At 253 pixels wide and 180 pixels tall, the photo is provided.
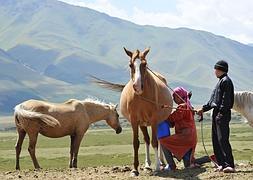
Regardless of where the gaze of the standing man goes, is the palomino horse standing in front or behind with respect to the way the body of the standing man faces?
in front

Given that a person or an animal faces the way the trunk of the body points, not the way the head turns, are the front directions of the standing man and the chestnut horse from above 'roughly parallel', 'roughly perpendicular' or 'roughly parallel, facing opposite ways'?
roughly perpendicular

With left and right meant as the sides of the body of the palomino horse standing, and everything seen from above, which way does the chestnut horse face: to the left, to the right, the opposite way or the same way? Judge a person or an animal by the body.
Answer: to the right

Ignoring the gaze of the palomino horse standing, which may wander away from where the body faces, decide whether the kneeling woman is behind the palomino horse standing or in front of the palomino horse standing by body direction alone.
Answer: in front

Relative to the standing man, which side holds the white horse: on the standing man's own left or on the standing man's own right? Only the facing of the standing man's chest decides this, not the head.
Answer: on the standing man's own right

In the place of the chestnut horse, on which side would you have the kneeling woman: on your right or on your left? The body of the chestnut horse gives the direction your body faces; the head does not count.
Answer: on your left

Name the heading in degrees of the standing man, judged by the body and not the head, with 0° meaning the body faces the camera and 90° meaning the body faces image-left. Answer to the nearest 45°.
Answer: approximately 90°

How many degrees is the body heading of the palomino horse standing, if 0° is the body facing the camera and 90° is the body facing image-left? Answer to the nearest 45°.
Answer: approximately 270°

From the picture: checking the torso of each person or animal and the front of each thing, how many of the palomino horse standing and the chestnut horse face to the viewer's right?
1

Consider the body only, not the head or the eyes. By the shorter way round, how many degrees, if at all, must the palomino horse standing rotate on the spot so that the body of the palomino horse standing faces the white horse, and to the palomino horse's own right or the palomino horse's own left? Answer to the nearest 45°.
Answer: approximately 45° to the palomino horse's own right
